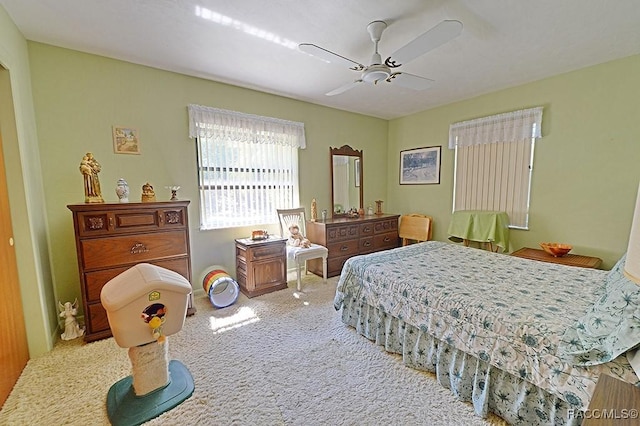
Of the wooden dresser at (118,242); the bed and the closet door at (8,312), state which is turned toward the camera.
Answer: the wooden dresser

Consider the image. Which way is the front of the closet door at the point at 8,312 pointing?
to the viewer's right

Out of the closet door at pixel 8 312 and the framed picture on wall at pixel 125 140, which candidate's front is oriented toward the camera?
the framed picture on wall

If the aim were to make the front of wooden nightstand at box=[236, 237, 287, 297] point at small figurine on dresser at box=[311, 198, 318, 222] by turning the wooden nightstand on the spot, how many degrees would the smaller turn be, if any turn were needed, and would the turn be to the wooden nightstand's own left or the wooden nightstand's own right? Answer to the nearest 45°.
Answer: approximately 90° to the wooden nightstand's own left

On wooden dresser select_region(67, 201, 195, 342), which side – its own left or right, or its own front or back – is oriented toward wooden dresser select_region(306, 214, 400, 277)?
left

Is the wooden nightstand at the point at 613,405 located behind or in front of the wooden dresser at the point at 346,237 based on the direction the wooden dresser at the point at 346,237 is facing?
in front

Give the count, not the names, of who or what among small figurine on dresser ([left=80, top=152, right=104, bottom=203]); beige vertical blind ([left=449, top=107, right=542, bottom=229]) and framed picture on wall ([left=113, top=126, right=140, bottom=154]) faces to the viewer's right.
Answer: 0

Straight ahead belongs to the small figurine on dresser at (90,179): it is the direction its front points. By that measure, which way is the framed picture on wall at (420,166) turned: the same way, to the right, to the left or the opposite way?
to the right

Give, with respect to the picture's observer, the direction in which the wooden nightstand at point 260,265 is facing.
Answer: facing the viewer and to the right of the viewer

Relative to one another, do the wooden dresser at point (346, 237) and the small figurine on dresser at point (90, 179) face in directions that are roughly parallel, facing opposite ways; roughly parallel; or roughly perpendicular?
roughly parallel

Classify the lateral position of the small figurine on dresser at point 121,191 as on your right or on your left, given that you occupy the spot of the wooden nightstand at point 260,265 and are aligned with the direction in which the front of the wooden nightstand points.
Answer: on your right

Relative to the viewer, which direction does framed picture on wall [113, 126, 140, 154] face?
toward the camera

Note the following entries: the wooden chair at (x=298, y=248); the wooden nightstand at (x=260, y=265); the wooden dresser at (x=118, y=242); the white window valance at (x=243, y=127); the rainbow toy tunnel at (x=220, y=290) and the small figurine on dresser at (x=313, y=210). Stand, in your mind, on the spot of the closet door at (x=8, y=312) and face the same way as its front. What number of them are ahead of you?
6

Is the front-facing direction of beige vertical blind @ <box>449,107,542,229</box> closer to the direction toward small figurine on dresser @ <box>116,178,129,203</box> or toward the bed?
the small figurine on dresser

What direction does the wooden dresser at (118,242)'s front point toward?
toward the camera

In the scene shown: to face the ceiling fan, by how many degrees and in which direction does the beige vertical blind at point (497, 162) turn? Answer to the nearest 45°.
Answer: approximately 45° to its left

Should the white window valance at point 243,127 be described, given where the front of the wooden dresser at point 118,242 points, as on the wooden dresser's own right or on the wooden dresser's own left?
on the wooden dresser's own left

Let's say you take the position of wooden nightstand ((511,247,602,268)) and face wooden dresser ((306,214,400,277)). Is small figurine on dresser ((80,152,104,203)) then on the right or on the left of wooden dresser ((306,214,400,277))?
left

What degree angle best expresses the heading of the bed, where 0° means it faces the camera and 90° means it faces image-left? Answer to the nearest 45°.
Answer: approximately 135°
